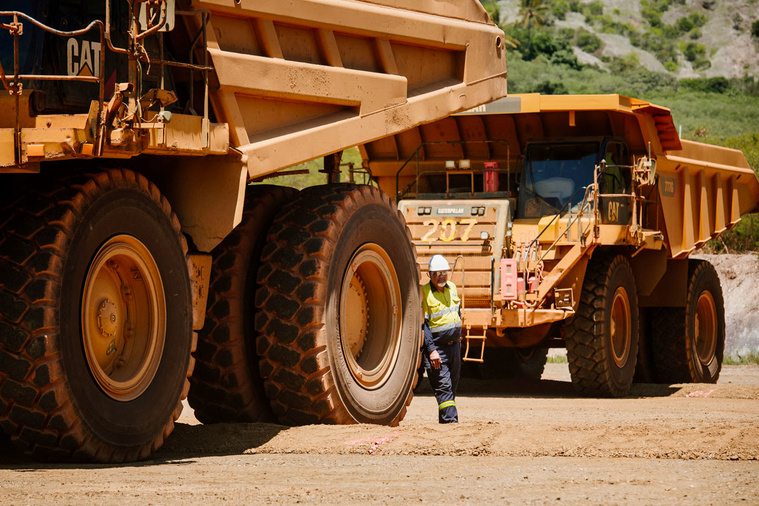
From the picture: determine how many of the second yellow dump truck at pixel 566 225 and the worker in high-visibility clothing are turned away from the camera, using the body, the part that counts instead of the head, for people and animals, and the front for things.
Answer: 0

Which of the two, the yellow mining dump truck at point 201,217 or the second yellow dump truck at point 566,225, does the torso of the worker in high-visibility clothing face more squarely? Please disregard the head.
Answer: the yellow mining dump truck

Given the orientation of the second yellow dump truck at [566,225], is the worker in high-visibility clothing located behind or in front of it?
in front

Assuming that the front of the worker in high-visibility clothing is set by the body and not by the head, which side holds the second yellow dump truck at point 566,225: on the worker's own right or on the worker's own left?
on the worker's own left

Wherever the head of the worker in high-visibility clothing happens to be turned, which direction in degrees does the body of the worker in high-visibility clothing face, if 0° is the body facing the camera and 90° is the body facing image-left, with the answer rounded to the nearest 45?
approximately 315°

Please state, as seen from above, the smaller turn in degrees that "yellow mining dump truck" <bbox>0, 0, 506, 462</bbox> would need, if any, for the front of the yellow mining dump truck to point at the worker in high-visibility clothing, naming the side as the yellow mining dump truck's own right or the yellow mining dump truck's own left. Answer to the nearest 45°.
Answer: approximately 180°

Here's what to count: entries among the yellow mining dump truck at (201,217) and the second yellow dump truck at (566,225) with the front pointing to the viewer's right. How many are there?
0

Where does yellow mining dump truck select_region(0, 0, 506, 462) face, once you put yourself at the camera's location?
facing the viewer and to the left of the viewer

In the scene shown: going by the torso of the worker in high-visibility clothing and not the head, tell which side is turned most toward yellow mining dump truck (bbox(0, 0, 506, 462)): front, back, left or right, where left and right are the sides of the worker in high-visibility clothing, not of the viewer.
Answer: right

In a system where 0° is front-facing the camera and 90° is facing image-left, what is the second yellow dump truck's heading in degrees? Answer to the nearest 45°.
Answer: approximately 45°

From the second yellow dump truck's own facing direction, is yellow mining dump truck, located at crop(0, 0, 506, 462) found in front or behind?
in front

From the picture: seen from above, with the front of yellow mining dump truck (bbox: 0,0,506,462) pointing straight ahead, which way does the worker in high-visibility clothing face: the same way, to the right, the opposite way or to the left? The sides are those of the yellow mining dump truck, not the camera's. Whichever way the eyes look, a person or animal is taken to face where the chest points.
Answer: to the left
